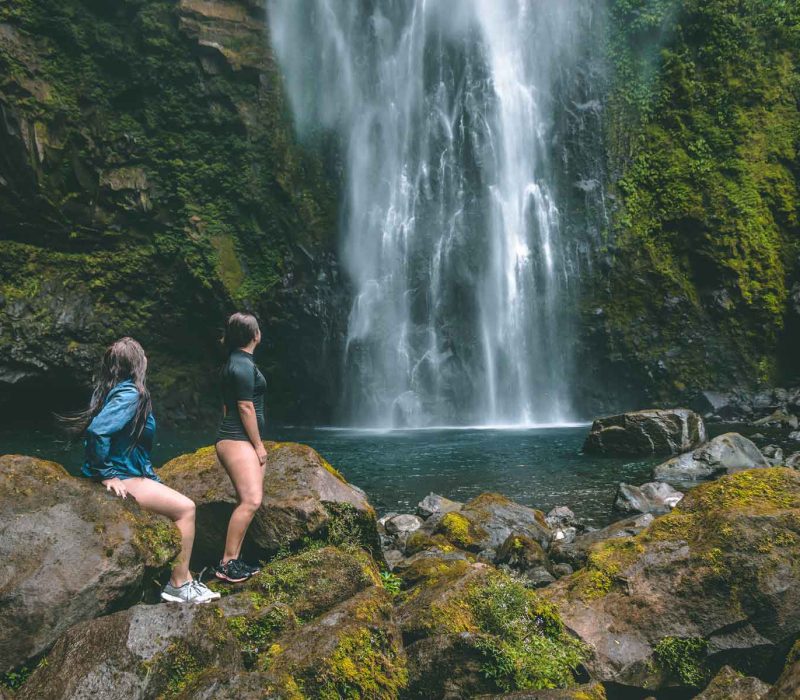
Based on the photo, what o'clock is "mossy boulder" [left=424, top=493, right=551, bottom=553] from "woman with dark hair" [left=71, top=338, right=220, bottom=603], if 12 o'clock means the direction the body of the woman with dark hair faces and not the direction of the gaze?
The mossy boulder is roughly at 11 o'clock from the woman with dark hair.

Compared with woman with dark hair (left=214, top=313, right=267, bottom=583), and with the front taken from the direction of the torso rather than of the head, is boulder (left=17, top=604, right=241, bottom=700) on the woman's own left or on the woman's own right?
on the woman's own right

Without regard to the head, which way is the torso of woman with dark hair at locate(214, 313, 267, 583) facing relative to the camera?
to the viewer's right

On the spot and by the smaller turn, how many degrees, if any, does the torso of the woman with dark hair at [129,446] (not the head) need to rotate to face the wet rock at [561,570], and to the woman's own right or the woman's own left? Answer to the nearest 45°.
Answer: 0° — they already face it

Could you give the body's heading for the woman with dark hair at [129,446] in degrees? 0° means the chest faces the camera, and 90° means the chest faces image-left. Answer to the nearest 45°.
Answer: approximately 270°

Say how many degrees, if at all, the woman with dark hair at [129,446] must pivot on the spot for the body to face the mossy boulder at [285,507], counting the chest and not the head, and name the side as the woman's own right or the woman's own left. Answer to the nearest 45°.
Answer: approximately 45° to the woman's own left

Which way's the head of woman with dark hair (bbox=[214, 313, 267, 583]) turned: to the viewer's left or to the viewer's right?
to the viewer's right

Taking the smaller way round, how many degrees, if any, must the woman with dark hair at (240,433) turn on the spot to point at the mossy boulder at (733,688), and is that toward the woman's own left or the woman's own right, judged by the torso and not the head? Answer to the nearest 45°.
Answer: approximately 45° to the woman's own right

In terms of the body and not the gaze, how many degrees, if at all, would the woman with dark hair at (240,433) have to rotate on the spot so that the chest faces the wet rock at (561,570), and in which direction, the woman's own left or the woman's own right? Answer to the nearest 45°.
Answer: approximately 45° to the woman's own left

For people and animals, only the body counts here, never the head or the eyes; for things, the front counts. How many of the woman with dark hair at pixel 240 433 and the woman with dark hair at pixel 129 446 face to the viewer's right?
2
